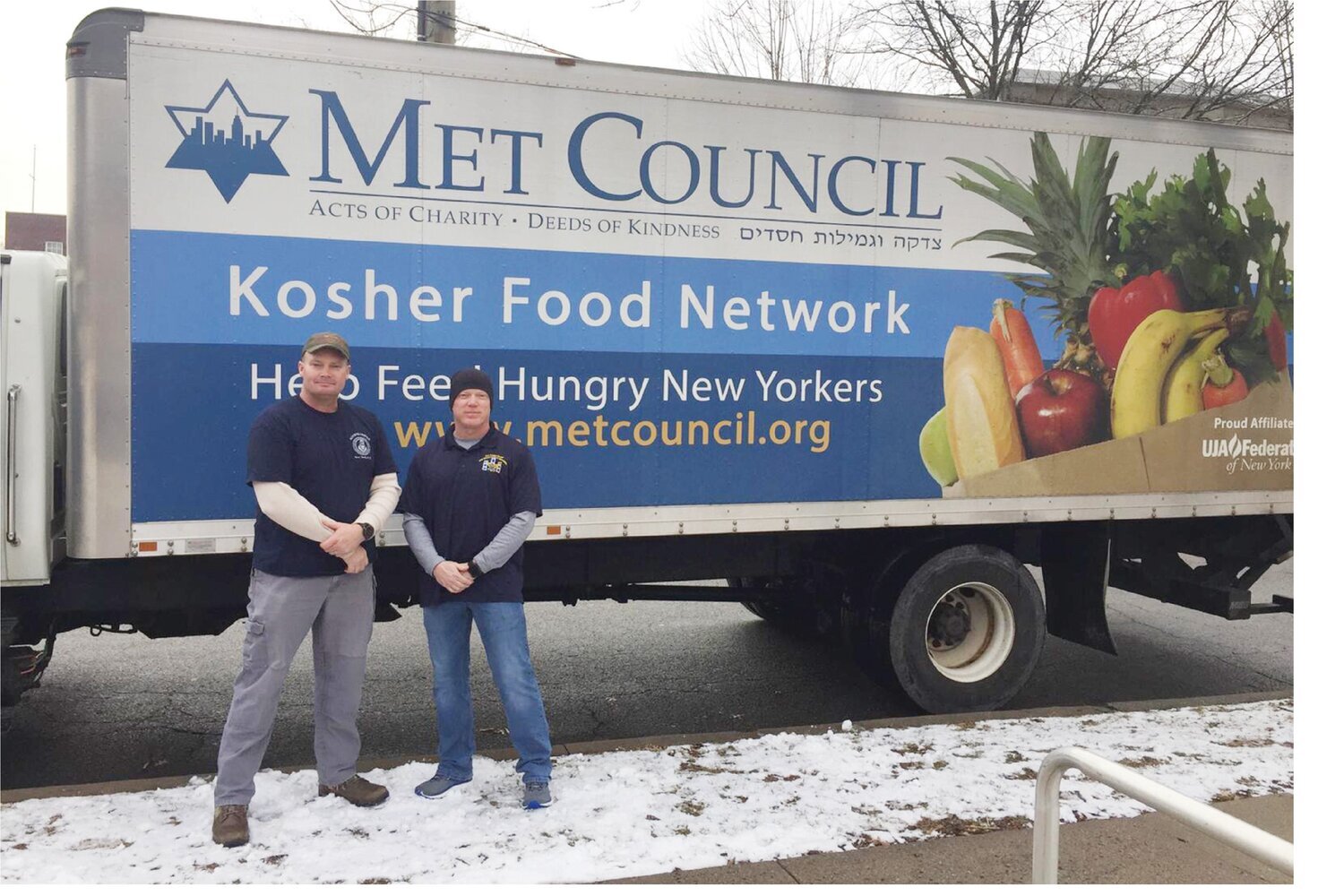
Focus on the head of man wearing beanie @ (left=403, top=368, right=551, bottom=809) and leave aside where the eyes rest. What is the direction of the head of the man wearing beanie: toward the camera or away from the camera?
toward the camera

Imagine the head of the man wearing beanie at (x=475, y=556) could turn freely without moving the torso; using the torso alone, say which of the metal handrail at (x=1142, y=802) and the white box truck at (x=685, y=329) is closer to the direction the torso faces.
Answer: the metal handrail

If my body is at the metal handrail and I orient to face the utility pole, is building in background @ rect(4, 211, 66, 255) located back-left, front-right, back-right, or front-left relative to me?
front-left

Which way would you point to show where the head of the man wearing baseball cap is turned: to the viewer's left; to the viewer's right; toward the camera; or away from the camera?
toward the camera

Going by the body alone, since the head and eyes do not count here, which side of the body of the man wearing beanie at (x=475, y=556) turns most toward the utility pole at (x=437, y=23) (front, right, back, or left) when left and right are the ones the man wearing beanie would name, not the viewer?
back

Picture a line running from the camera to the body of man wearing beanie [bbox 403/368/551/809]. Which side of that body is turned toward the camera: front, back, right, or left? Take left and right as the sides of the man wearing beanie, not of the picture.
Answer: front

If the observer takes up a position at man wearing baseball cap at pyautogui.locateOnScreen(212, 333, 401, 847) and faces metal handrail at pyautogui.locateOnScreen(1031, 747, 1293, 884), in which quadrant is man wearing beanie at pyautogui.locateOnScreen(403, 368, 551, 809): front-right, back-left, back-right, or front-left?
front-left

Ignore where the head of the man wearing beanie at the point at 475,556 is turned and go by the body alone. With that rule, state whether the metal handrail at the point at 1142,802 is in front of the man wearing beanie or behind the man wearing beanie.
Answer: in front

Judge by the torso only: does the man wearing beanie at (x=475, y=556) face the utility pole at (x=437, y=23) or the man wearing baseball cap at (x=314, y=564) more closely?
the man wearing baseball cap

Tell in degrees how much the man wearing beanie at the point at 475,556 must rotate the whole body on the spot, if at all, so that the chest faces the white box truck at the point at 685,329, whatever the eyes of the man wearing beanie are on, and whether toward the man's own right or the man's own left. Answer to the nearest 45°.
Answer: approximately 135° to the man's own left

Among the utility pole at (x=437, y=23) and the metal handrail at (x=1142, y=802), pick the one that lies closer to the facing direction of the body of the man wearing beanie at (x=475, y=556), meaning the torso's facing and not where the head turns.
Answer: the metal handrail

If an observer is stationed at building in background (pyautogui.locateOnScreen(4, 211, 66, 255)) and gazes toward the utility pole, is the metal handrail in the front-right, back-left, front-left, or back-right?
front-right

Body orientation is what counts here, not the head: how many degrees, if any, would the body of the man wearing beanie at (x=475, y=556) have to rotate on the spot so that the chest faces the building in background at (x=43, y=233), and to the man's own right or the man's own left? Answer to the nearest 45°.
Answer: approximately 135° to the man's own right
